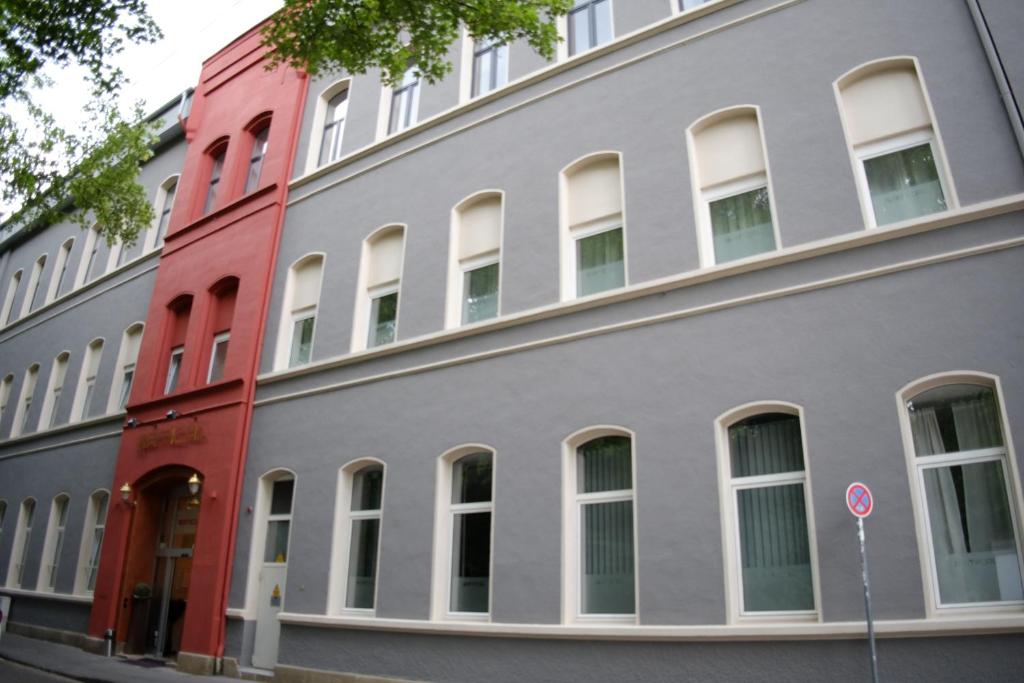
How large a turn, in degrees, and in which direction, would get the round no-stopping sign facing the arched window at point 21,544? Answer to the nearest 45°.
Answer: approximately 135° to its right

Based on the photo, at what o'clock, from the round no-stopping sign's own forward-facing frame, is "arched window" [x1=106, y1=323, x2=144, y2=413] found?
The arched window is roughly at 5 o'clock from the round no-stopping sign.

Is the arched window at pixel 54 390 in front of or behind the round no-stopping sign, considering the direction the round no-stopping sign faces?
behind

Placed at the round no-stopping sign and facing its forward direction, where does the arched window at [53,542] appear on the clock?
The arched window is roughly at 5 o'clock from the round no-stopping sign.

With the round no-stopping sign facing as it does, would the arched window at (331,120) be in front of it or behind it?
behind

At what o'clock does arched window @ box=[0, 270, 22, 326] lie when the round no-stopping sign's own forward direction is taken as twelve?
The arched window is roughly at 5 o'clock from the round no-stopping sign.

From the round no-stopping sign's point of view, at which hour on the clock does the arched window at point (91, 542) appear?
The arched window is roughly at 5 o'clock from the round no-stopping sign.

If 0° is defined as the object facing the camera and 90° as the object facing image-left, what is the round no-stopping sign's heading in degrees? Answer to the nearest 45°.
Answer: approximately 315°

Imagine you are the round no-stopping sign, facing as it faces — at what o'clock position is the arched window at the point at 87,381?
The arched window is roughly at 5 o'clock from the round no-stopping sign.

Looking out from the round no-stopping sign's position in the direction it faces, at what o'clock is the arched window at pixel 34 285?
The arched window is roughly at 5 o'clock from the round no-stopping sign.
